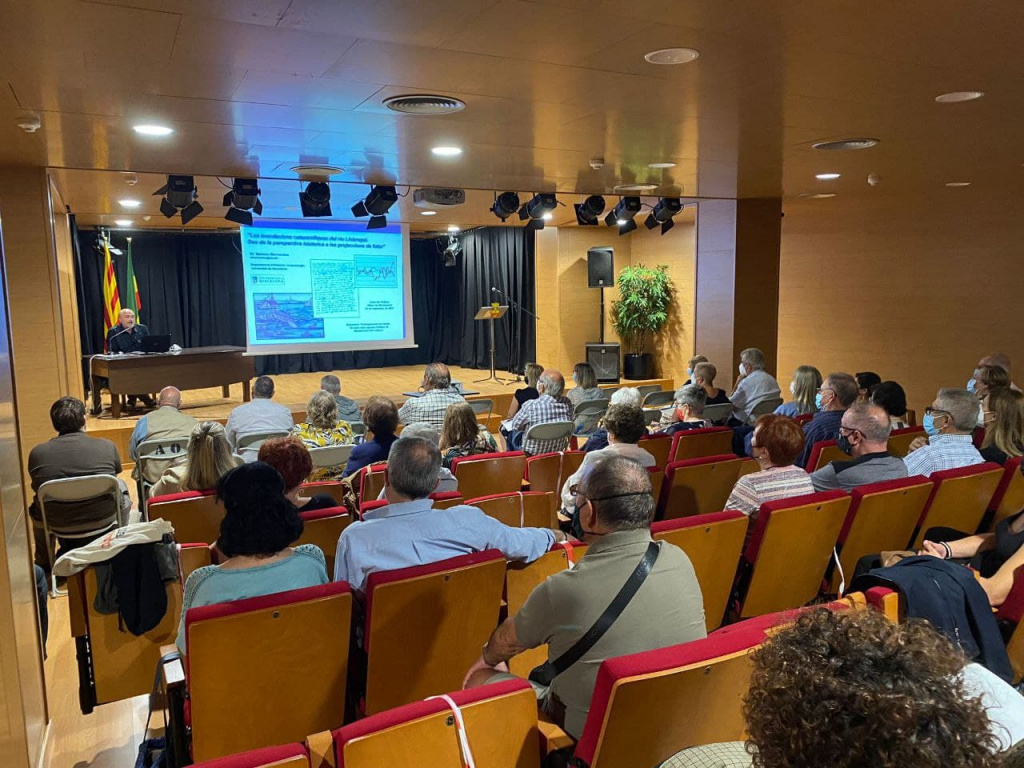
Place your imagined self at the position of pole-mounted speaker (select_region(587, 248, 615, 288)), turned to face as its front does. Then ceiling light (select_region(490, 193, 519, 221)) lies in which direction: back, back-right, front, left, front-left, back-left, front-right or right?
front

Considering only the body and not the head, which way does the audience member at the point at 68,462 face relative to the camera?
away from the camera

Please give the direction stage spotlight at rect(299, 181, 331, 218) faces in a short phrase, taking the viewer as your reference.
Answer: facing away from the viewer

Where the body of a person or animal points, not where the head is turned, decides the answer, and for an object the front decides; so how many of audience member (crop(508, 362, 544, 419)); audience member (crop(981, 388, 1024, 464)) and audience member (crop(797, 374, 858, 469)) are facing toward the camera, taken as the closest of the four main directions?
0

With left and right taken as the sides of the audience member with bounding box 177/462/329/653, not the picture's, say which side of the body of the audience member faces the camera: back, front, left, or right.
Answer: back

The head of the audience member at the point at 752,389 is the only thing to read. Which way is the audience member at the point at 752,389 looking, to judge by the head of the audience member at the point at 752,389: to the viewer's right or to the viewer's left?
to the viewer's left

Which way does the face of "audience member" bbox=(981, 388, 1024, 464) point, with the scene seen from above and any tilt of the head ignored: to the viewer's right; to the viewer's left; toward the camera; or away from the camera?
to the viewer's left

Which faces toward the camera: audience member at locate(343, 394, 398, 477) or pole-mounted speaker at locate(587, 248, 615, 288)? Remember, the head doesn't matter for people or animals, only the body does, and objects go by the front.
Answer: the pole-mounted speaker

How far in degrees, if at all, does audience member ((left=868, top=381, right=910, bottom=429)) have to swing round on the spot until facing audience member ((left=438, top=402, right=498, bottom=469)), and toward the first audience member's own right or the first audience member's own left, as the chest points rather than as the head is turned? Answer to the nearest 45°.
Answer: approximately 90° to the first audience member's own left

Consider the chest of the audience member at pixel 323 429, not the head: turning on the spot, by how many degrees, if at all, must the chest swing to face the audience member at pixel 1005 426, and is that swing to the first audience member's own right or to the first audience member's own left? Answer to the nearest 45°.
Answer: approximately 135° to the first audience member's own right

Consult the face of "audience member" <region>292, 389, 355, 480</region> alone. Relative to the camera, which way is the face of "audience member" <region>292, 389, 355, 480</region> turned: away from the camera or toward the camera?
away from the camera

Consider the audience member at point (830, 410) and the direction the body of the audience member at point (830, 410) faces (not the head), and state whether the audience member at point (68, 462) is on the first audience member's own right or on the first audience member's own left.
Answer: on the first audience member's own left

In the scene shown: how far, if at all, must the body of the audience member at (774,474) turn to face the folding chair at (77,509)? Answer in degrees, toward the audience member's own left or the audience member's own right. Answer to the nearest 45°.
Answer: approximately 45° to the audience member's own left

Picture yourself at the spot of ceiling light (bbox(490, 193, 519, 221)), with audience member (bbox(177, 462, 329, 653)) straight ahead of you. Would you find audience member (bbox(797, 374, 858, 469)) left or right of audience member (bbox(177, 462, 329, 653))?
left

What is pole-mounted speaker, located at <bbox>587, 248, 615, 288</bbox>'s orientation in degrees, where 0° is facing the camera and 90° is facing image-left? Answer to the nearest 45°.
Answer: approximately 0°

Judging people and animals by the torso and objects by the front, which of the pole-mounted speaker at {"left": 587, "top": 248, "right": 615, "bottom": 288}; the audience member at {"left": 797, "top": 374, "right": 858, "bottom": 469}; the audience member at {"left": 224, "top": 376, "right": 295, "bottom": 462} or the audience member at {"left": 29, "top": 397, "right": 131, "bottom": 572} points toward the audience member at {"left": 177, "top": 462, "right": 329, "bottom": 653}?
the pole-mounted speaker

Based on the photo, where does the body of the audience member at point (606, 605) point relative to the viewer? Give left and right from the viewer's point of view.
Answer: facing away from the viewer and to the left of the viewer

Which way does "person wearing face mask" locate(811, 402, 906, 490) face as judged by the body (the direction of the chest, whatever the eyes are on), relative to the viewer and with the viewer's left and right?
facing away from the viewer and to the left of the viewer

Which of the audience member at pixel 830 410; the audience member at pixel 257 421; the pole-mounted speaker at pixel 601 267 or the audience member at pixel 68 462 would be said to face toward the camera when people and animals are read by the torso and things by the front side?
the pole-mounted speaker

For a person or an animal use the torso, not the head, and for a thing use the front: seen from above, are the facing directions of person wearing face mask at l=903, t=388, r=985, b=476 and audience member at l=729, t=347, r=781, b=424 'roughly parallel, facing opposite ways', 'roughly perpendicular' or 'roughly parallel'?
roughly parallel

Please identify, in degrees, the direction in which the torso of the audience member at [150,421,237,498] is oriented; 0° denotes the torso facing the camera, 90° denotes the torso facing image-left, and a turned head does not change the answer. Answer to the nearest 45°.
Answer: approximately 180°

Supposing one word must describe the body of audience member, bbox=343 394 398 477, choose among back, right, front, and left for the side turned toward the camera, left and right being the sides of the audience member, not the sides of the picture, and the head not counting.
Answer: back
